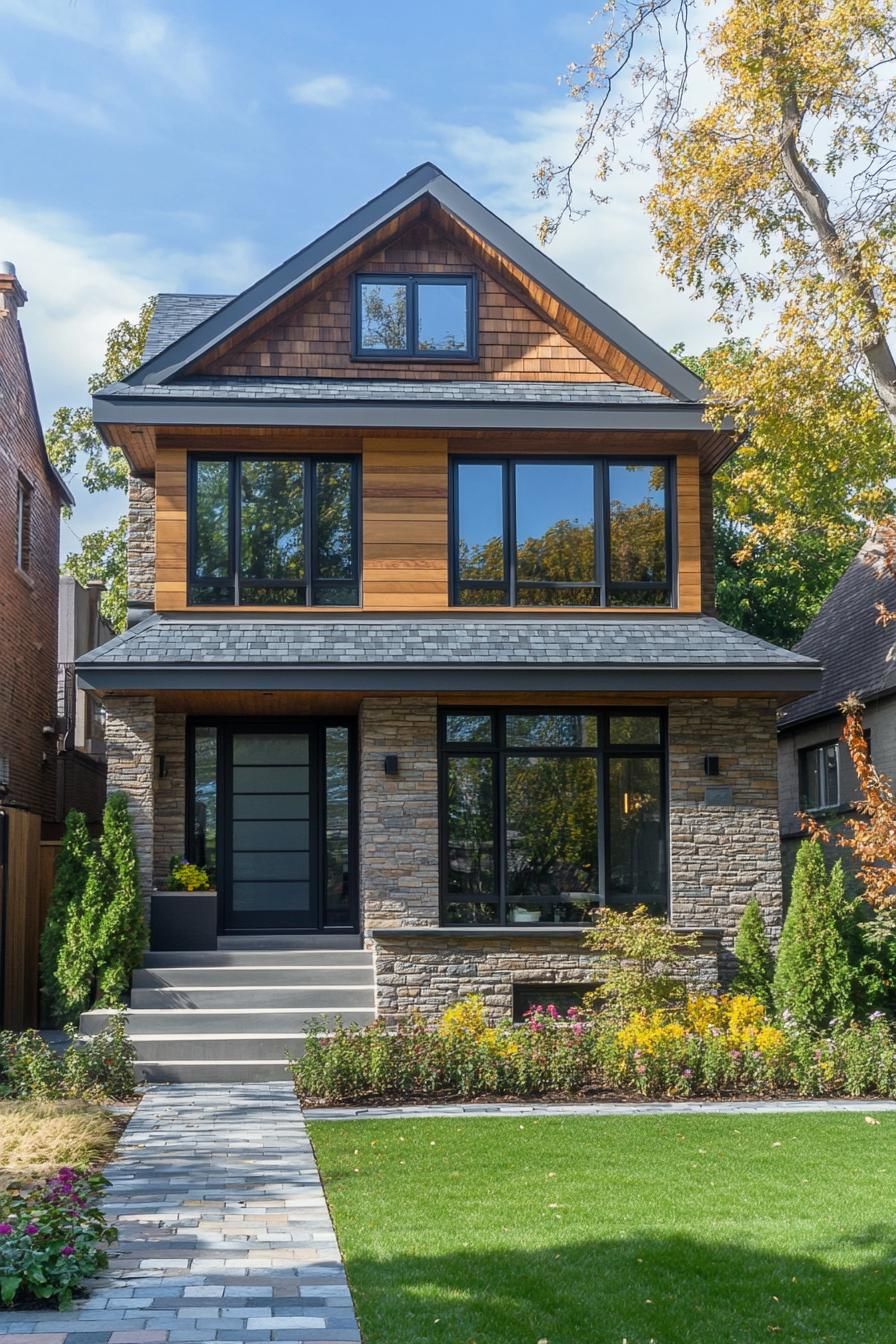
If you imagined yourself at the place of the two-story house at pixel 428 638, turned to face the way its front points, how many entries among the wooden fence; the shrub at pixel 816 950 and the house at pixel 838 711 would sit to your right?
1

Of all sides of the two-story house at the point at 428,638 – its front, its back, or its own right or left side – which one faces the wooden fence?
right

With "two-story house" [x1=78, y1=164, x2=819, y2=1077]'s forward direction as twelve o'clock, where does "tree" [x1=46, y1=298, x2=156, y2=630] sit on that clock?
The tree is roughly at 5 o'clock from the two-story house.

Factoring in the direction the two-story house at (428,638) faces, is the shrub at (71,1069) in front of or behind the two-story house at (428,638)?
in front

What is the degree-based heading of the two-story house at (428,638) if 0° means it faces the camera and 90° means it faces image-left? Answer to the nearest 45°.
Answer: approximately 0°

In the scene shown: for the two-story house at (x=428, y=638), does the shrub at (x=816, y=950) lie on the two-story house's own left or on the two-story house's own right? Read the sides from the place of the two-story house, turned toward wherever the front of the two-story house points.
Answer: on the two-story house's own left

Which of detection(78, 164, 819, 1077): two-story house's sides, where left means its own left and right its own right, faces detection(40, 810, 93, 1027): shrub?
right

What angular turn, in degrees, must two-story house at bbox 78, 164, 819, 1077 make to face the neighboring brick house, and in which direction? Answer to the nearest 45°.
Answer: approximately 135° to its right

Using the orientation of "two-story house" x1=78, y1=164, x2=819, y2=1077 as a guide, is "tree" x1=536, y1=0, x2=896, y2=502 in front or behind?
in front

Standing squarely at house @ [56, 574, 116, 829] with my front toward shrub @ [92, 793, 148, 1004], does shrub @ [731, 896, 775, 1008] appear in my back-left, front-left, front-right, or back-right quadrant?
front-left
